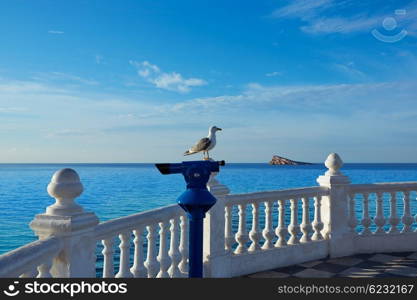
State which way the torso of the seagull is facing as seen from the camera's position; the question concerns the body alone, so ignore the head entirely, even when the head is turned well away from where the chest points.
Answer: to the viewer's right

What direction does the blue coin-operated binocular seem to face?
to the viewer's left
